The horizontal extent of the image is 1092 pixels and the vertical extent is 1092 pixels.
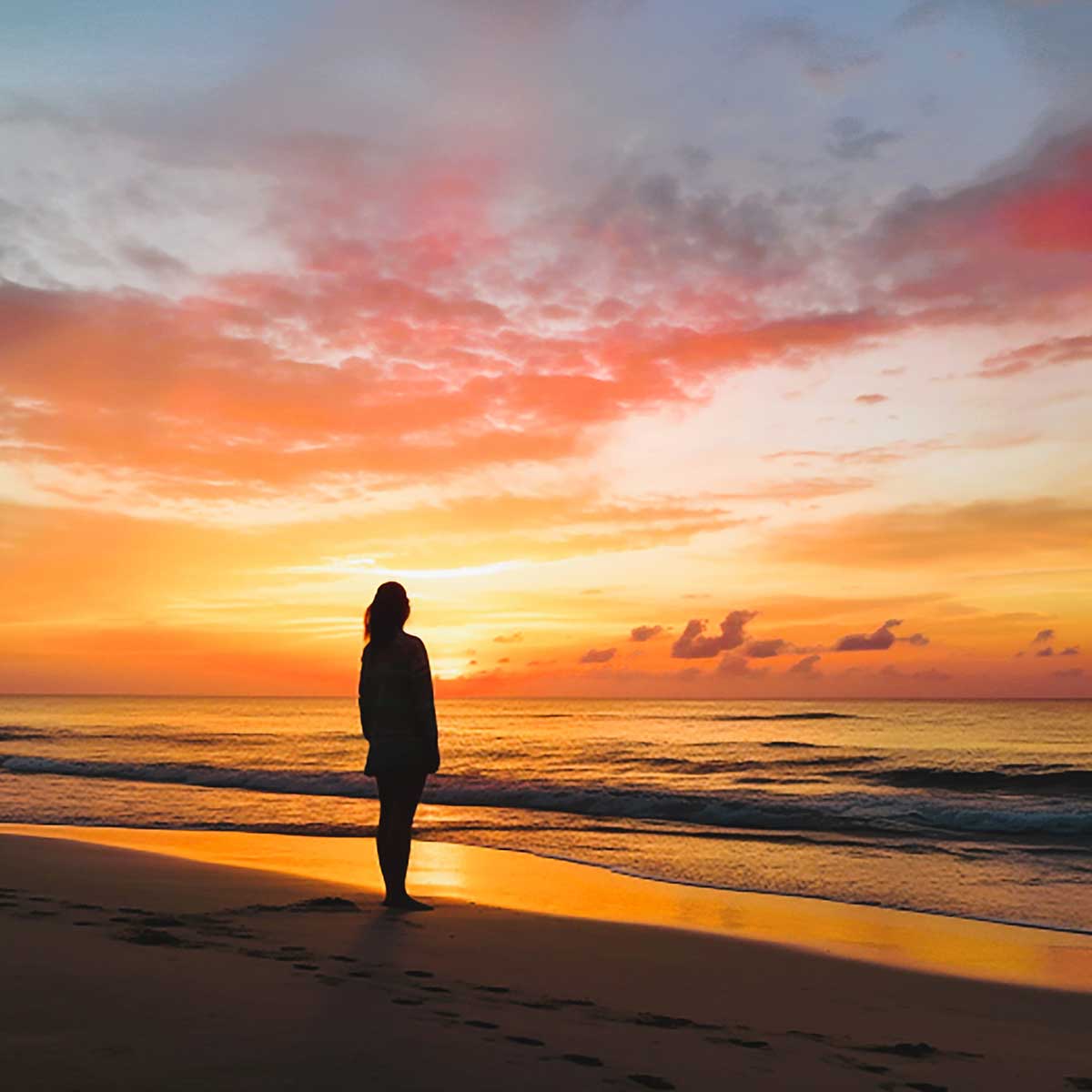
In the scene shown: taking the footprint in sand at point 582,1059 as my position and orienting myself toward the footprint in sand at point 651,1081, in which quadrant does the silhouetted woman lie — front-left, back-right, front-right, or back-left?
back-left

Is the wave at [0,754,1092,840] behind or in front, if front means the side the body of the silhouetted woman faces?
in front

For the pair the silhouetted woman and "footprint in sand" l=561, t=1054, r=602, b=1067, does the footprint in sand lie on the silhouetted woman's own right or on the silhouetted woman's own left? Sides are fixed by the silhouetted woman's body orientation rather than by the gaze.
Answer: on the silhouetted woman's own right

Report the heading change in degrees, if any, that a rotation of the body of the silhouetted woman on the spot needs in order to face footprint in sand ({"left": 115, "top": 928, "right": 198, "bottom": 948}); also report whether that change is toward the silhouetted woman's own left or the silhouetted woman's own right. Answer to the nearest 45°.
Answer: approximately 180°

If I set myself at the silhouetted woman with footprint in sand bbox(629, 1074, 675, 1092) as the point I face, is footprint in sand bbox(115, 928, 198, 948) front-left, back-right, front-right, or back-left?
front-right

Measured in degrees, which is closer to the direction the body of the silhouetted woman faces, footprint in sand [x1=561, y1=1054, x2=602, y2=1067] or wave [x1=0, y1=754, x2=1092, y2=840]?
the wave

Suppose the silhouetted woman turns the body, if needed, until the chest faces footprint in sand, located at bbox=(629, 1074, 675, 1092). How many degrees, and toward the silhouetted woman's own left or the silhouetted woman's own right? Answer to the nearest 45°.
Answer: approximately 135° to the silhouetted woman's own right

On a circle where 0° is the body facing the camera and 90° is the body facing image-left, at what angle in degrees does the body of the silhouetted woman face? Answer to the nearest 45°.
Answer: approximately 225°
